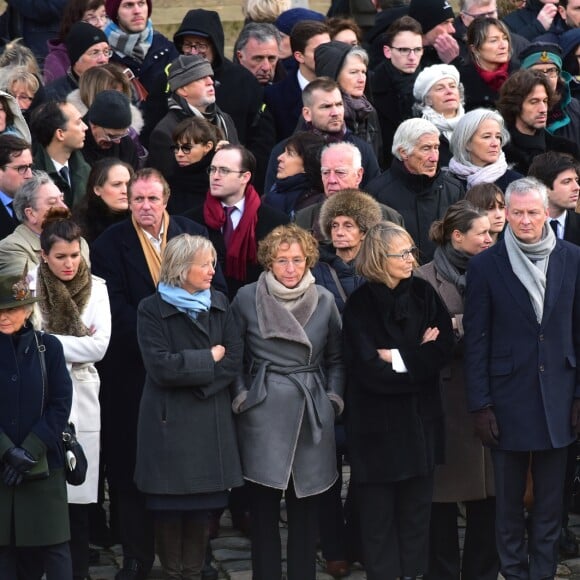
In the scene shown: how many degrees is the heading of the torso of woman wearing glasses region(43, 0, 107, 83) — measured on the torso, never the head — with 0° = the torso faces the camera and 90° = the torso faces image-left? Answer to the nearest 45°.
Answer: approximately 315°

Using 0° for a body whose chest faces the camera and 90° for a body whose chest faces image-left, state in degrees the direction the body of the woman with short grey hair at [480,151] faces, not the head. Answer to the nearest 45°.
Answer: approximately 315°

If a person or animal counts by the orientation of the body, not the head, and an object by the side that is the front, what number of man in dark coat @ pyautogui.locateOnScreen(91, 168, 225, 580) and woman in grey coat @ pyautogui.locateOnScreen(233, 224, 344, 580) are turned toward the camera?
2

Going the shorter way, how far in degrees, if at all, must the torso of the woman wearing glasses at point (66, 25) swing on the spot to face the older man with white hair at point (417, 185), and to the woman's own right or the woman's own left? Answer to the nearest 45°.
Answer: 0° — they already face them

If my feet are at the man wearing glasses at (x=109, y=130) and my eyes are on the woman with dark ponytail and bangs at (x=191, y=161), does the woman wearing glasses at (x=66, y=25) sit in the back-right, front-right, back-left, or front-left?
back-left

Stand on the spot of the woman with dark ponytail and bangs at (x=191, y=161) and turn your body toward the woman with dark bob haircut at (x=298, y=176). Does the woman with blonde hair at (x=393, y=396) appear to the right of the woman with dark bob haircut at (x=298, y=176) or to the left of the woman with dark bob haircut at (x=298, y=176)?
right

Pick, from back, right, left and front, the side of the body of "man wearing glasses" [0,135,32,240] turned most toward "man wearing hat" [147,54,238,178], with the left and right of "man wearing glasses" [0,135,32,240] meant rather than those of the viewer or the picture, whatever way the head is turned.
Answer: left
